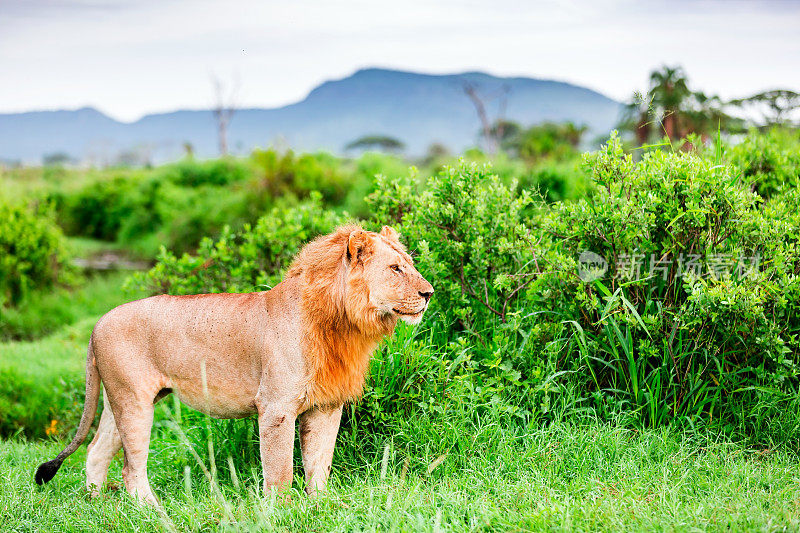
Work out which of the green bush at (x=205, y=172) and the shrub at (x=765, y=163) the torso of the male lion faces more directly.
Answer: the shrub

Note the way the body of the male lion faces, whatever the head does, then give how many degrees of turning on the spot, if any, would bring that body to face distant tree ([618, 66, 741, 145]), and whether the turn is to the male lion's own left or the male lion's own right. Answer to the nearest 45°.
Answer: approximately 45° to the male lion's own left

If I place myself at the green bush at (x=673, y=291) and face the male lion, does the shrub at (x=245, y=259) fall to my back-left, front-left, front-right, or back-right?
front-right

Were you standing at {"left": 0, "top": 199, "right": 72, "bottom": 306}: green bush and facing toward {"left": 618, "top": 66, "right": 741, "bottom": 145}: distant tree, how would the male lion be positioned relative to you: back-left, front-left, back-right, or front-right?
back-right

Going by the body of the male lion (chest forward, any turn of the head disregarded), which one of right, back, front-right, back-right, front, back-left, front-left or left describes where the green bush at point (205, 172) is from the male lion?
left

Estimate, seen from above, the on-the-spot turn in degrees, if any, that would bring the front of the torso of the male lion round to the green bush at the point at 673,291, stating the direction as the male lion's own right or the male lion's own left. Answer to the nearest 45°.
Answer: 0° — it already faces it

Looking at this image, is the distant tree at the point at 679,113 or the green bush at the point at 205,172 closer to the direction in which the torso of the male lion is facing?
the distant tree

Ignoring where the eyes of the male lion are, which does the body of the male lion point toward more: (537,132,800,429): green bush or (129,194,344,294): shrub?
the green bush

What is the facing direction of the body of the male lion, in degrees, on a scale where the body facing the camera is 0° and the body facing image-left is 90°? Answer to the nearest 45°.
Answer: approximately 270°

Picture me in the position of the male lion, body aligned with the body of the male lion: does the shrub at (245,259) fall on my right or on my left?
on my left

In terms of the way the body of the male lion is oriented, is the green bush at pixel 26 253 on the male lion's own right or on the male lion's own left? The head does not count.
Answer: on the male lion's own left
